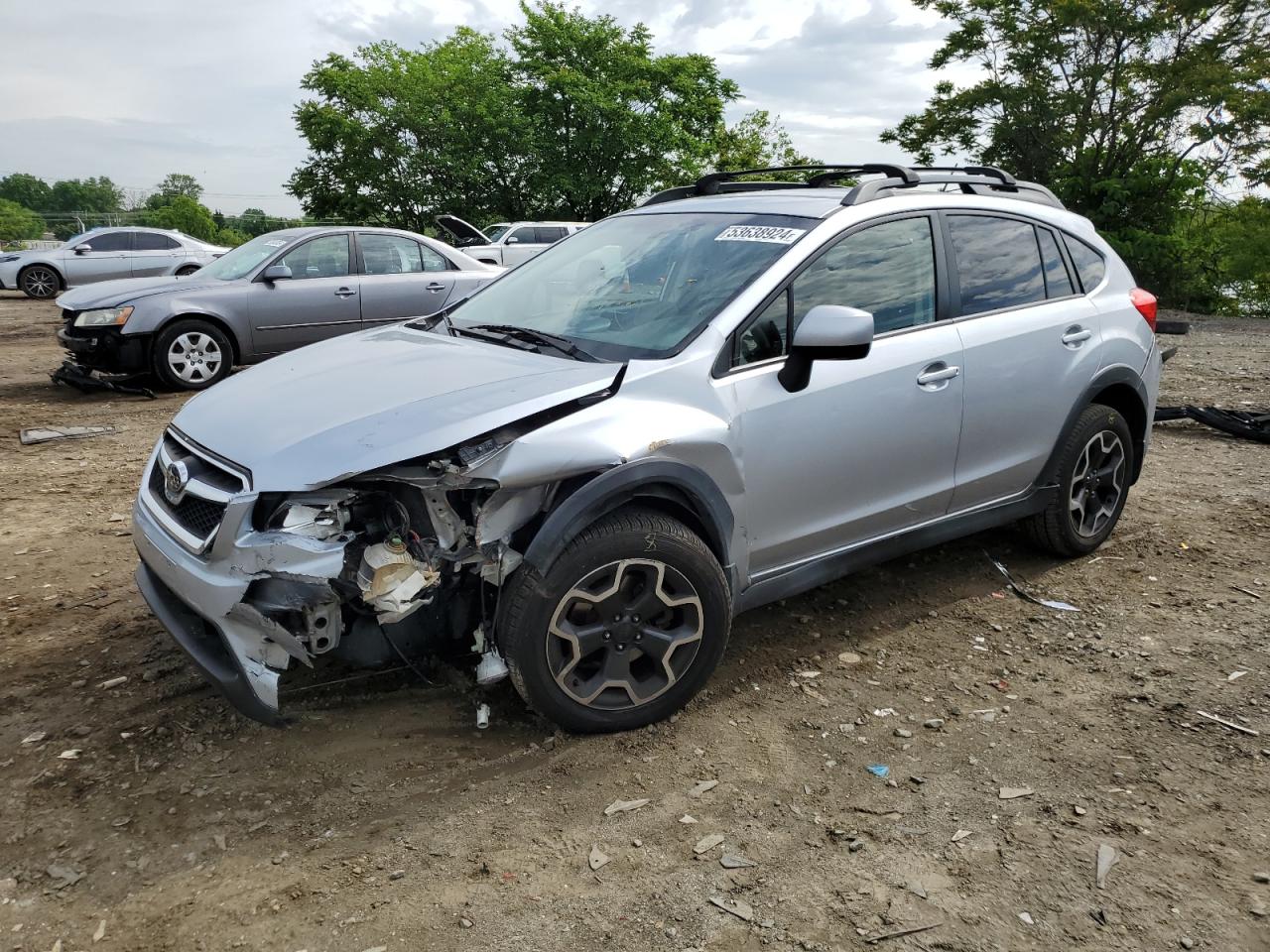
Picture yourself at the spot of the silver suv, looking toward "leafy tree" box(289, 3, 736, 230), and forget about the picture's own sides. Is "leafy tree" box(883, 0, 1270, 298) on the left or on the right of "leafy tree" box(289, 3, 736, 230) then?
right

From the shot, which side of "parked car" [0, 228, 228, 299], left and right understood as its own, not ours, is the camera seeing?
left

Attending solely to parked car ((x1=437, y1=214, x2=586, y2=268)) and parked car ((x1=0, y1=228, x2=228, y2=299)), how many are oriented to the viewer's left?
2

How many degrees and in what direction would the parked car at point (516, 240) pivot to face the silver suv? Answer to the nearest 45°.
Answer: approximately 90° to its left

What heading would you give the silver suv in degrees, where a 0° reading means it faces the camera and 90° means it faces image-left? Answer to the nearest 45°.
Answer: approximately 45°

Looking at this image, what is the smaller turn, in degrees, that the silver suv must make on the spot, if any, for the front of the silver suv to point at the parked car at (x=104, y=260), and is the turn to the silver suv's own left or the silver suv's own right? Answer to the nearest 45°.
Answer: approximately 90° to the silver suv's own right

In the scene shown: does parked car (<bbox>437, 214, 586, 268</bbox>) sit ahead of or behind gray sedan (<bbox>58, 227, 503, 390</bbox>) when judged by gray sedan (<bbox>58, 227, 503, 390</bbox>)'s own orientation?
behind

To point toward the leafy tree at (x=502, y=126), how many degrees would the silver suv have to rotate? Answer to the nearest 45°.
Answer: approximately 135° to its right

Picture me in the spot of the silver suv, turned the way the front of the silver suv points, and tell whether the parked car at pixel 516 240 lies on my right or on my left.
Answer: on my right

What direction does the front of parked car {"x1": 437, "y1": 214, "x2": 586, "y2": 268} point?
to the viewer's left

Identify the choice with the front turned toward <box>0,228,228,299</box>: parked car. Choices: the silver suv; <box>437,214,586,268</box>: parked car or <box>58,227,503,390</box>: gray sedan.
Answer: <box>437,214,586,268</box>: parked car
